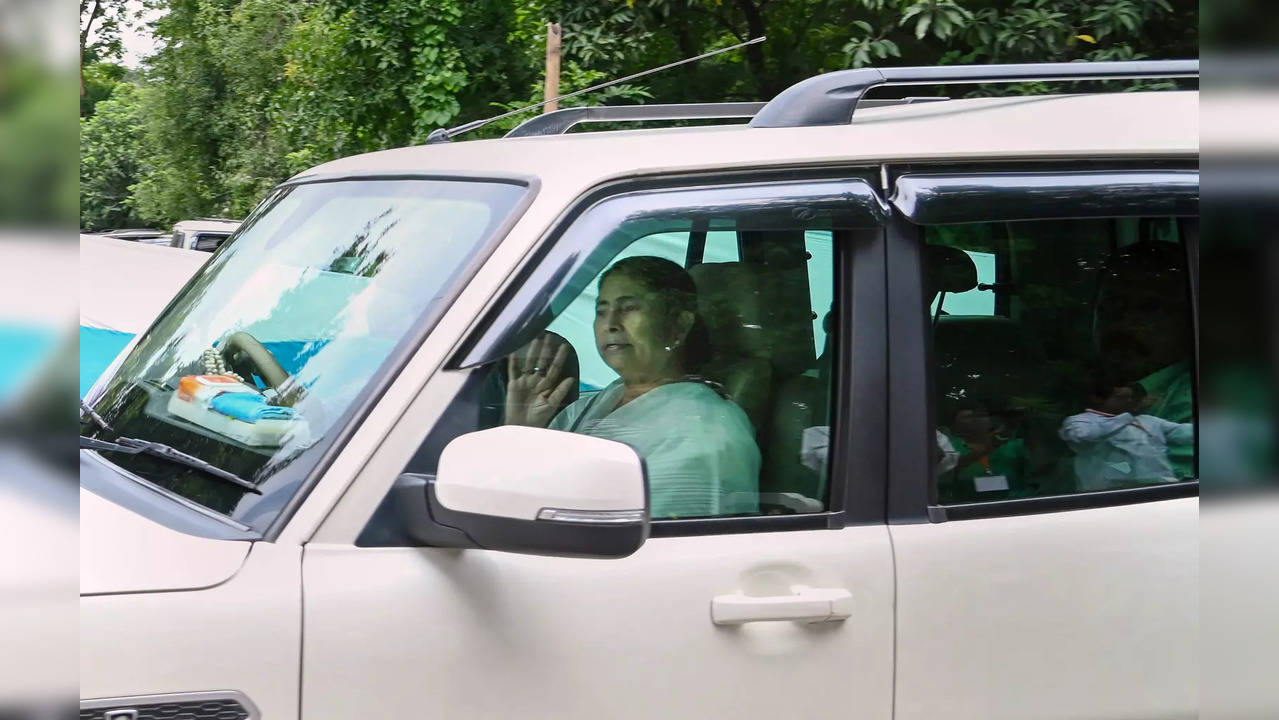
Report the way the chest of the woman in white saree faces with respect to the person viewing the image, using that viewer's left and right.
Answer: facing the viewer and to the left of the viewer

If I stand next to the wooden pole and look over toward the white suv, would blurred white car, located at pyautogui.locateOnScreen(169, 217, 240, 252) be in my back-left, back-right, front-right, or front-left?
back-right

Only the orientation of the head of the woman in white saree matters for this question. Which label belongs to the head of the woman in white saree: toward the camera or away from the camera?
toward the camera

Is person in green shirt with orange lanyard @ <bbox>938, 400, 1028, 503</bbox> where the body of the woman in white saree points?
no

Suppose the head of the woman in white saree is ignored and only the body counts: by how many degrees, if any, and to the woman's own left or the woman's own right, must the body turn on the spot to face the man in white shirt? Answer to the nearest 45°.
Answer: approximately 135° to the woman's own left

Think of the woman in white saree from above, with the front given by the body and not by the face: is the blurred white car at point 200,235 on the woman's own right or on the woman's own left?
on the woman's own right

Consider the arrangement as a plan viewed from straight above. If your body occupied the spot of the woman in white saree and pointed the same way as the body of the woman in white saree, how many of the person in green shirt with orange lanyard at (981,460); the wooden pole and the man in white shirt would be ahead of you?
0

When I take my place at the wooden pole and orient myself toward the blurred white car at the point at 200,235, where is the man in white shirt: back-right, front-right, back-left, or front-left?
back-left

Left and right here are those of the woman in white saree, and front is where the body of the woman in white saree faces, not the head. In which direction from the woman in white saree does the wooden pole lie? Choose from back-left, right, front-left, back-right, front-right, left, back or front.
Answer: back-right
